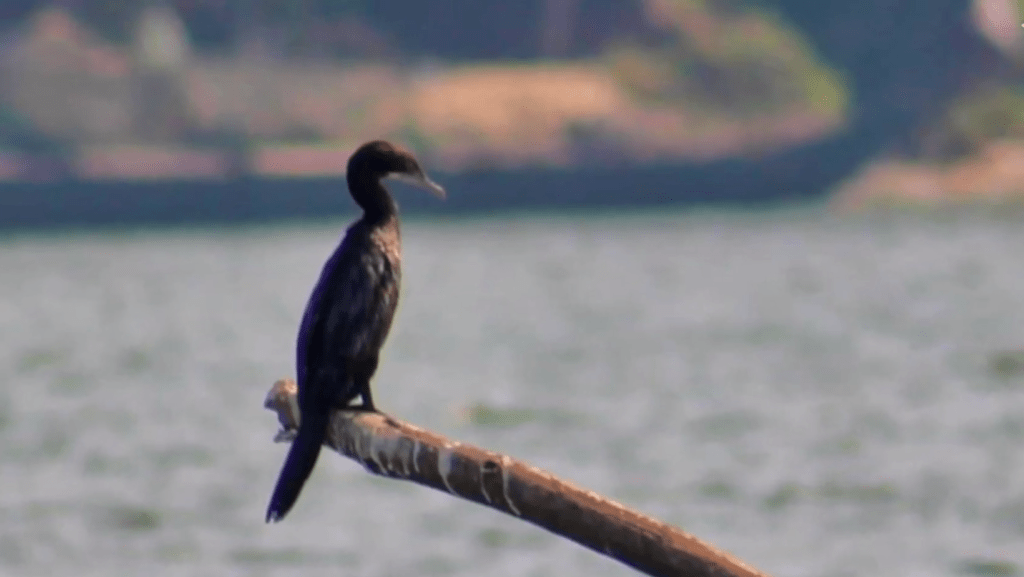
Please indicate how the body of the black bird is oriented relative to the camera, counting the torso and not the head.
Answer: to the viewer's right
